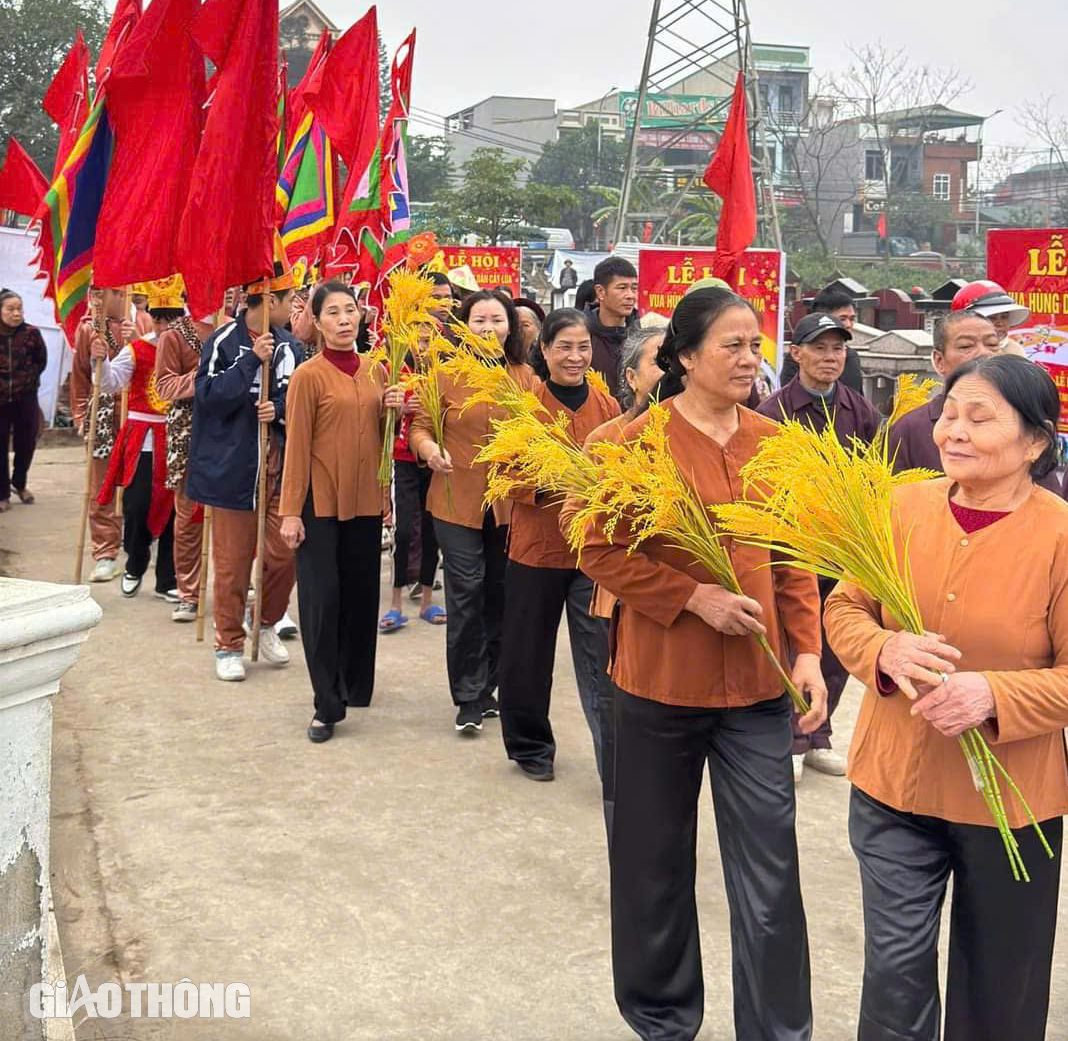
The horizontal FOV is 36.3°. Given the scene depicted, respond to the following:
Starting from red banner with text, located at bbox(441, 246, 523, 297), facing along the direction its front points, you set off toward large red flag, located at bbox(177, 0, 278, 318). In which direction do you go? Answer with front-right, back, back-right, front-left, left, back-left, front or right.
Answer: front

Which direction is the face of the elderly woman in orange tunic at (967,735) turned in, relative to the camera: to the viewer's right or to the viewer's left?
to the viewer's left

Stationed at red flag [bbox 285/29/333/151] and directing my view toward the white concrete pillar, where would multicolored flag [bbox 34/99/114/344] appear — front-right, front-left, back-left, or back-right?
front-right

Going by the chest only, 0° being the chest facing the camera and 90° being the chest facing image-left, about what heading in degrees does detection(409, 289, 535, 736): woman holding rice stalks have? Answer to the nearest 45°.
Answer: approximately 0°

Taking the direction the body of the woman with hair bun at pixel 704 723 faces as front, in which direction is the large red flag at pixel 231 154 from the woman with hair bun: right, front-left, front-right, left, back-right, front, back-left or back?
back

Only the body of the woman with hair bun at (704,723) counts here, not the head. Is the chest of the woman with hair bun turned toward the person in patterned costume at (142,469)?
no

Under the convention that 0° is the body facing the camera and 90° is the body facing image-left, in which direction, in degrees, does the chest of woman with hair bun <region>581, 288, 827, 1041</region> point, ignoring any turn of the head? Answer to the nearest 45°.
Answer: approximately 315°

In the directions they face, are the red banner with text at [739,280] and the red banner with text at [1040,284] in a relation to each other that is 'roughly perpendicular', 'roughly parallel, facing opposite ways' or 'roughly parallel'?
roughly parallel

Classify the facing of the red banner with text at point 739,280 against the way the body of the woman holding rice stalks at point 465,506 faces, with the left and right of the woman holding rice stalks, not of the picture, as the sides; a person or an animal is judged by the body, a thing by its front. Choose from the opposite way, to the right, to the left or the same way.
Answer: the same way

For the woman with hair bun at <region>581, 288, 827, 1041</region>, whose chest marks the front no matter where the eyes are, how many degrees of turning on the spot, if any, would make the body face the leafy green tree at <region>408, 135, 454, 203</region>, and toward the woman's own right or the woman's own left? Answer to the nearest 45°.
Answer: approximately 135° to the woman's own left

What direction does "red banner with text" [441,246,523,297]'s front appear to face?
toward the camera

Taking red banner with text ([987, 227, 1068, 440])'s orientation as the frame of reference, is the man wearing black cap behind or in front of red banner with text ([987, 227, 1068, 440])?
in front

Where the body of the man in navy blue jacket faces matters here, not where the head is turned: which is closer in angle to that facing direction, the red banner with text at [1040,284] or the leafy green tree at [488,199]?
the red banner with text

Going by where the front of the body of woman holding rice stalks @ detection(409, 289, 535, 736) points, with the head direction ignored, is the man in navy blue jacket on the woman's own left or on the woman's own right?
on the woman's own right

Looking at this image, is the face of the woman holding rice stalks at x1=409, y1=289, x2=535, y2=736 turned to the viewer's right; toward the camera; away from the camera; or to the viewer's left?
toward the camera

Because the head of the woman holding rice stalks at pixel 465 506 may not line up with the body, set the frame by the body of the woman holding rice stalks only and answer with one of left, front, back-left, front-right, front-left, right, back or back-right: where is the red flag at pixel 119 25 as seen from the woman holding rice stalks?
back-right

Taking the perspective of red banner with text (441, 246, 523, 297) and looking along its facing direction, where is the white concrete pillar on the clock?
The white concrete pillar is roughly at 12 o'clock from the red banner with text.

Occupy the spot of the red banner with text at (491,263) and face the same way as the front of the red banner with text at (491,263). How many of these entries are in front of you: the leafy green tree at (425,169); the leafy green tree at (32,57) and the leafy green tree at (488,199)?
0

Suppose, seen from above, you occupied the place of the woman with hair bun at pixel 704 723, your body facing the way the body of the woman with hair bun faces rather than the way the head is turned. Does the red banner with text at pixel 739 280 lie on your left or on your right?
on your left
